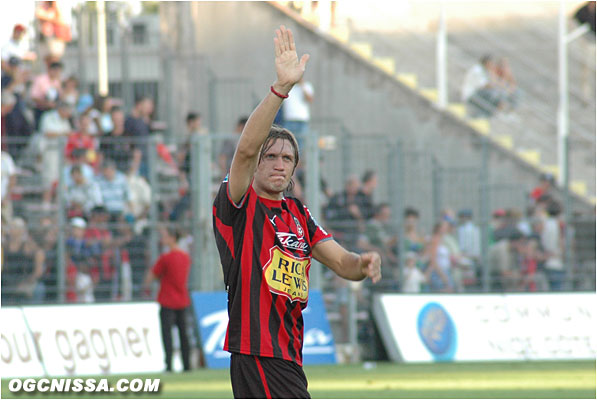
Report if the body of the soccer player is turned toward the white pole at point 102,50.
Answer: no

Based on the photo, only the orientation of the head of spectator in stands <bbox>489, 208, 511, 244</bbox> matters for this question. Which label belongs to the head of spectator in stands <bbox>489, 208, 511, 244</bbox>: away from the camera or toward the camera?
toward the camera

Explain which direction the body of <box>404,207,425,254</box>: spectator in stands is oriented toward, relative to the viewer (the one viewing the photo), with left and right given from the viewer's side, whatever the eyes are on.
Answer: facing the viewer

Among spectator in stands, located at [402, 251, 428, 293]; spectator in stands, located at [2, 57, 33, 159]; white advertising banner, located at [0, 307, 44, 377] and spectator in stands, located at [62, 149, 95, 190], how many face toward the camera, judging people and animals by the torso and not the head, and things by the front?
4

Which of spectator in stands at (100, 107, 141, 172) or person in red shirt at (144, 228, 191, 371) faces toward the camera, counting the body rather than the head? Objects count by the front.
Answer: the spectator in stands

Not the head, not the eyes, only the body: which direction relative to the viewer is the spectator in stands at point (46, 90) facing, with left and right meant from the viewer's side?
facing the viewer and to the right of the viewer

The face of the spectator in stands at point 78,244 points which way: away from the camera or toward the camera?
toward the camera

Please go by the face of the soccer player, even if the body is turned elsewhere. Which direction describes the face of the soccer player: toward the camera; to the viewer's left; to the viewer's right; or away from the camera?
toward the camera

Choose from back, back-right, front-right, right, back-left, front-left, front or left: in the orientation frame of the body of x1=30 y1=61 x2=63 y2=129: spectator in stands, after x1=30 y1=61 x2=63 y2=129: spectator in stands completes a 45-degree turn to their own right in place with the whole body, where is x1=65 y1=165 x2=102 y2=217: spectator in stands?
front

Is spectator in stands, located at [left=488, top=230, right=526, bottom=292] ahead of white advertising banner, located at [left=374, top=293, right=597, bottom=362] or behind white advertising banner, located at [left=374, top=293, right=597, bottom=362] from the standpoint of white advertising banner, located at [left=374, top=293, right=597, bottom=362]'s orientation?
behind

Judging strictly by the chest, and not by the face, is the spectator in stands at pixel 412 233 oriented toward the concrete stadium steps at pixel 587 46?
no

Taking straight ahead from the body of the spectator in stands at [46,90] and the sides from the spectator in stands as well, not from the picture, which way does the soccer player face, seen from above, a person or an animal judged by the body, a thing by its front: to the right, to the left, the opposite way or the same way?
the same way

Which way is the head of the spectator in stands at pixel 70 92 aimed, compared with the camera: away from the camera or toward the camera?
toward the camera

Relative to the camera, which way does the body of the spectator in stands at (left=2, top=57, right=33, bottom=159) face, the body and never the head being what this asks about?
toward the camera

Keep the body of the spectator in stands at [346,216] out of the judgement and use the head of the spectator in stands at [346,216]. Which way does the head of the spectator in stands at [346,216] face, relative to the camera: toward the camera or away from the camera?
toward the camera

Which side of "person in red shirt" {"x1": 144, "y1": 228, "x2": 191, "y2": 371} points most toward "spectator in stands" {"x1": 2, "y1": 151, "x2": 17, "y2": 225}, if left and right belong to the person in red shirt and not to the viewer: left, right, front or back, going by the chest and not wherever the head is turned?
front

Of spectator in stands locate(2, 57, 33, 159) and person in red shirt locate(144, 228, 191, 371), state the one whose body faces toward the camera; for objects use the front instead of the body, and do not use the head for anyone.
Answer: the spectator in stands

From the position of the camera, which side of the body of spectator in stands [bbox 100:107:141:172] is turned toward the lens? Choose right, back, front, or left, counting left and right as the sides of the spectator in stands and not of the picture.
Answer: front
